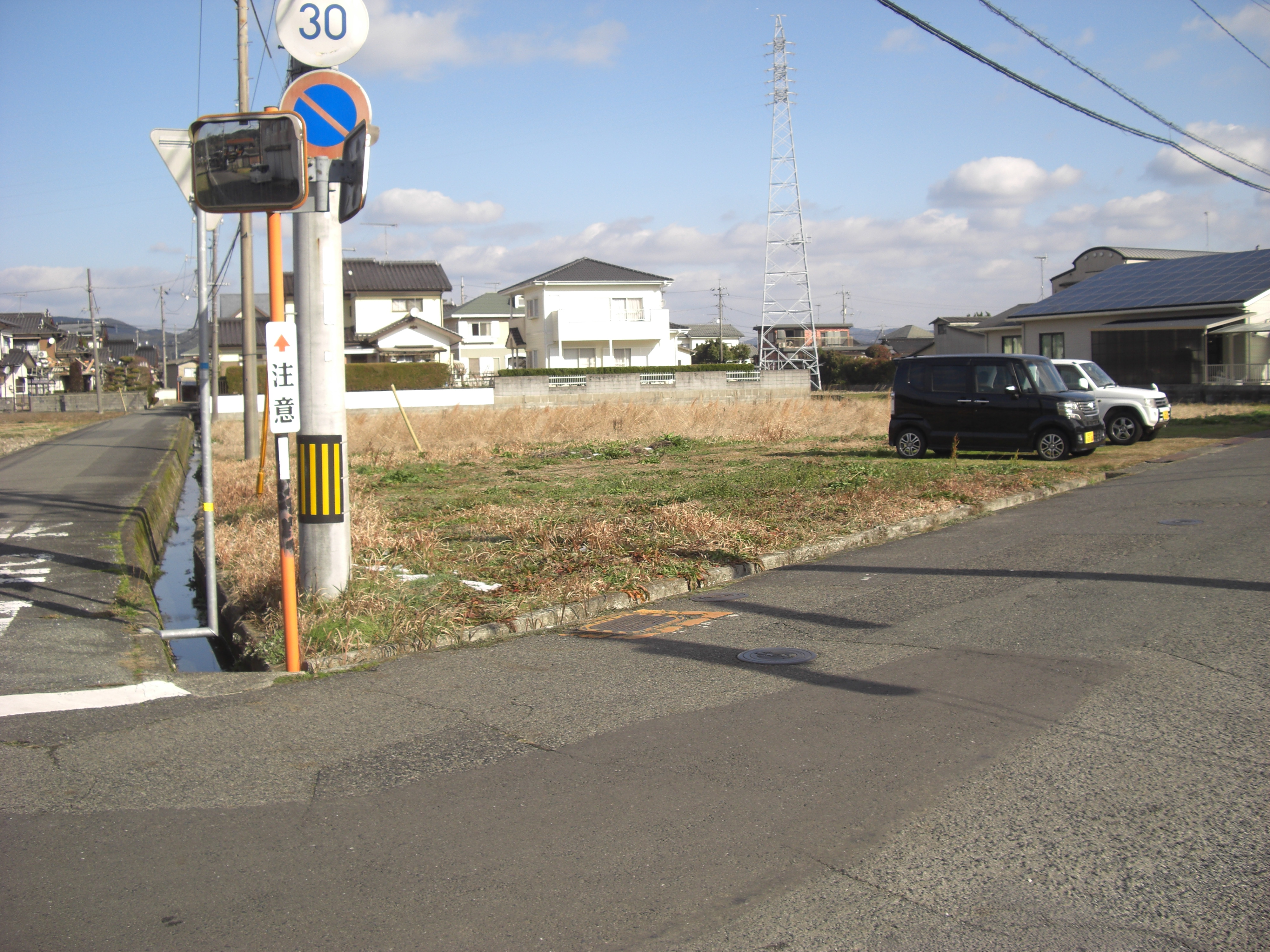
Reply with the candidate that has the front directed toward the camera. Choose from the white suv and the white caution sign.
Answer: the white caution sign

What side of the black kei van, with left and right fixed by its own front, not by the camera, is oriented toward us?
right

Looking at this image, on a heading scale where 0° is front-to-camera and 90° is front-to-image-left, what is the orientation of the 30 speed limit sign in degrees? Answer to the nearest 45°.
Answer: approximately 0°

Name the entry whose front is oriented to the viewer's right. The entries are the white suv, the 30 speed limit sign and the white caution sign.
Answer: the white suv

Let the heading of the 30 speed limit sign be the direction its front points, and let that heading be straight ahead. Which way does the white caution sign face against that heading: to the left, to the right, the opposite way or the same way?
the same way

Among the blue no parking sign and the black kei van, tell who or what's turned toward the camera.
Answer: the blue no parking sign

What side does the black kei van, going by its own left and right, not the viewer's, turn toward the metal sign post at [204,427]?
right

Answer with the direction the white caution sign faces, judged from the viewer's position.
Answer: facing the viewer

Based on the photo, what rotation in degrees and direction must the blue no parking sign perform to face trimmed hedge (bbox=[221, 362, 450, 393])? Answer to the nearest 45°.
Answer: approximately 180°

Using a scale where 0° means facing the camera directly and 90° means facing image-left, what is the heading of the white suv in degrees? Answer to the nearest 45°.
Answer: approximately 270°

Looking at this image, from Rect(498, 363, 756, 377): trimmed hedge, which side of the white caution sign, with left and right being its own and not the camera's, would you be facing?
back

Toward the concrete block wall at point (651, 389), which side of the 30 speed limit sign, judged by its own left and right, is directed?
back

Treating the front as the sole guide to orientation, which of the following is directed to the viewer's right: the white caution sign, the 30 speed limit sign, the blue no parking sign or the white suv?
the white suv
